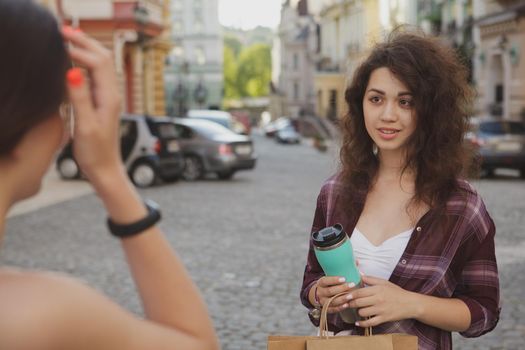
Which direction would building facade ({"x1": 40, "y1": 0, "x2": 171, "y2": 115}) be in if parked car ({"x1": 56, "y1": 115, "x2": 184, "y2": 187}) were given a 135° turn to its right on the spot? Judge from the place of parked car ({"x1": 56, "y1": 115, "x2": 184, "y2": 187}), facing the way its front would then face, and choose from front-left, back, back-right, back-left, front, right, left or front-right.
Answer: left

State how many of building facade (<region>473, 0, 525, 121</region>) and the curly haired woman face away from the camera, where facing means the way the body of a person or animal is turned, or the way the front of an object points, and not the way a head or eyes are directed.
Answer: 0

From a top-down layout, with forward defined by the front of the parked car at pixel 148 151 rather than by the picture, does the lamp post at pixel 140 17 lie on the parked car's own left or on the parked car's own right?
on the parked car's own right

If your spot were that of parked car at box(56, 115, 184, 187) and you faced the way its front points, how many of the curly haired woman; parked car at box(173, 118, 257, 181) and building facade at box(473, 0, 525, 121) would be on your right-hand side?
2

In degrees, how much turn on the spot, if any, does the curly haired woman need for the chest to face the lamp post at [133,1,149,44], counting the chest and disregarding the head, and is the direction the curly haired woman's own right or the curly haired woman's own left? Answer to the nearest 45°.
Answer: approximately 135° to the curly haired woman's own right

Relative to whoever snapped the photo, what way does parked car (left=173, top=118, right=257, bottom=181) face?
facing away from the viewer and to the left of the viewer

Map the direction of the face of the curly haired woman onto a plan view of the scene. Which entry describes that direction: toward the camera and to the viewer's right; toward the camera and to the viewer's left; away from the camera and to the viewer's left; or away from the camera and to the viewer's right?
toward the camera and to the viewer's left

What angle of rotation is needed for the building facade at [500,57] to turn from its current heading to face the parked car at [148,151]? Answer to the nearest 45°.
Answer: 0° — it already faces it

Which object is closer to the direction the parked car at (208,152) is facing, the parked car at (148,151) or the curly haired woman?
the parked car

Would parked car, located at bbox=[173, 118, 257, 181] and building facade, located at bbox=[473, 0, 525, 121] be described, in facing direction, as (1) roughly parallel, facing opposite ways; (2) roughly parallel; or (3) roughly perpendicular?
roughly perpendicular

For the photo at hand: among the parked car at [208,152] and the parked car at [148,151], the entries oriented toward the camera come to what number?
0
